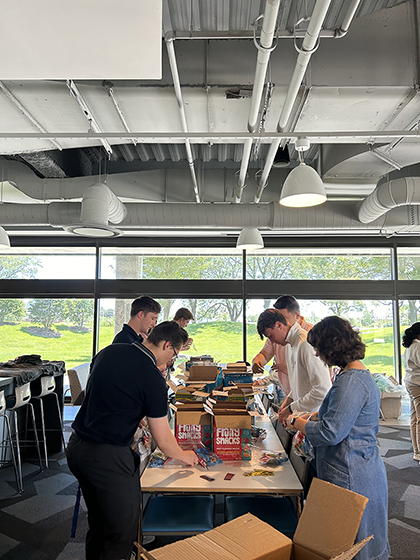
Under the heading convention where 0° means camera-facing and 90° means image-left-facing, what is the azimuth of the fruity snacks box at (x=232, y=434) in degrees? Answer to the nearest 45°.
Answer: approximately 0°

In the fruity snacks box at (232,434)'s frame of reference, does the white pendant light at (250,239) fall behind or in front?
behind

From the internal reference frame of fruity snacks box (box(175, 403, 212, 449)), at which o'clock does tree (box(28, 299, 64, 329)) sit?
The tree is roughly at 5 o'clock from the fruity snacks box.

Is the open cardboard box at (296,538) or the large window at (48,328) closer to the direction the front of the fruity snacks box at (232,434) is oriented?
the open cardboard box

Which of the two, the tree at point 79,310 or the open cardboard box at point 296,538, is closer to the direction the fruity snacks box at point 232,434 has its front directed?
the open cardboard box

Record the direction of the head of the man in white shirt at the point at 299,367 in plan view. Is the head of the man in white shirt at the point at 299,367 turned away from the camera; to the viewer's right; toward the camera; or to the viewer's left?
to the viewer's left

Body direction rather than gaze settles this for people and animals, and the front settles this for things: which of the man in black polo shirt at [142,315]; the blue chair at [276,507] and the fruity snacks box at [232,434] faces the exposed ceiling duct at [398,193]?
the man in black polo shirt

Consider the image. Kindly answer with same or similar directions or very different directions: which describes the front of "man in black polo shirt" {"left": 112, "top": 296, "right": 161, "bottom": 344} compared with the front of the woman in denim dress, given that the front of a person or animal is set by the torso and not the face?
very different directions

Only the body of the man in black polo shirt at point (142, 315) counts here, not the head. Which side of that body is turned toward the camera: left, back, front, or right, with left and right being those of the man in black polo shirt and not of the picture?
right

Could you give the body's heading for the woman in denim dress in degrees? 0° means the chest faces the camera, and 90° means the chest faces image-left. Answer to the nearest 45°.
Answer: approximately 90°
